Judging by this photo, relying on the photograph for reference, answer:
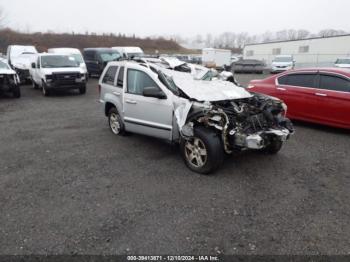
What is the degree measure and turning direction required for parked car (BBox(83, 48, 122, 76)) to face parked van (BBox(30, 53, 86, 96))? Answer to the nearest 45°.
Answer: approximately 45° to its right

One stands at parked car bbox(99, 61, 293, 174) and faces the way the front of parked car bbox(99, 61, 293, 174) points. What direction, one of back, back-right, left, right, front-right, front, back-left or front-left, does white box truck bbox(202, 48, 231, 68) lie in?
back-left

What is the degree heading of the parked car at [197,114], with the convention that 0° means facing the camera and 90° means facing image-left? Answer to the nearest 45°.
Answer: approximately 315°

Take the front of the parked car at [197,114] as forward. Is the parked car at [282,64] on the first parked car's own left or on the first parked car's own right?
on the first parked car's own left

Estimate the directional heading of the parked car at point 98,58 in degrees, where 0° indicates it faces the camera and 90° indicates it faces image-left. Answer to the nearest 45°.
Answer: approximately 315°
